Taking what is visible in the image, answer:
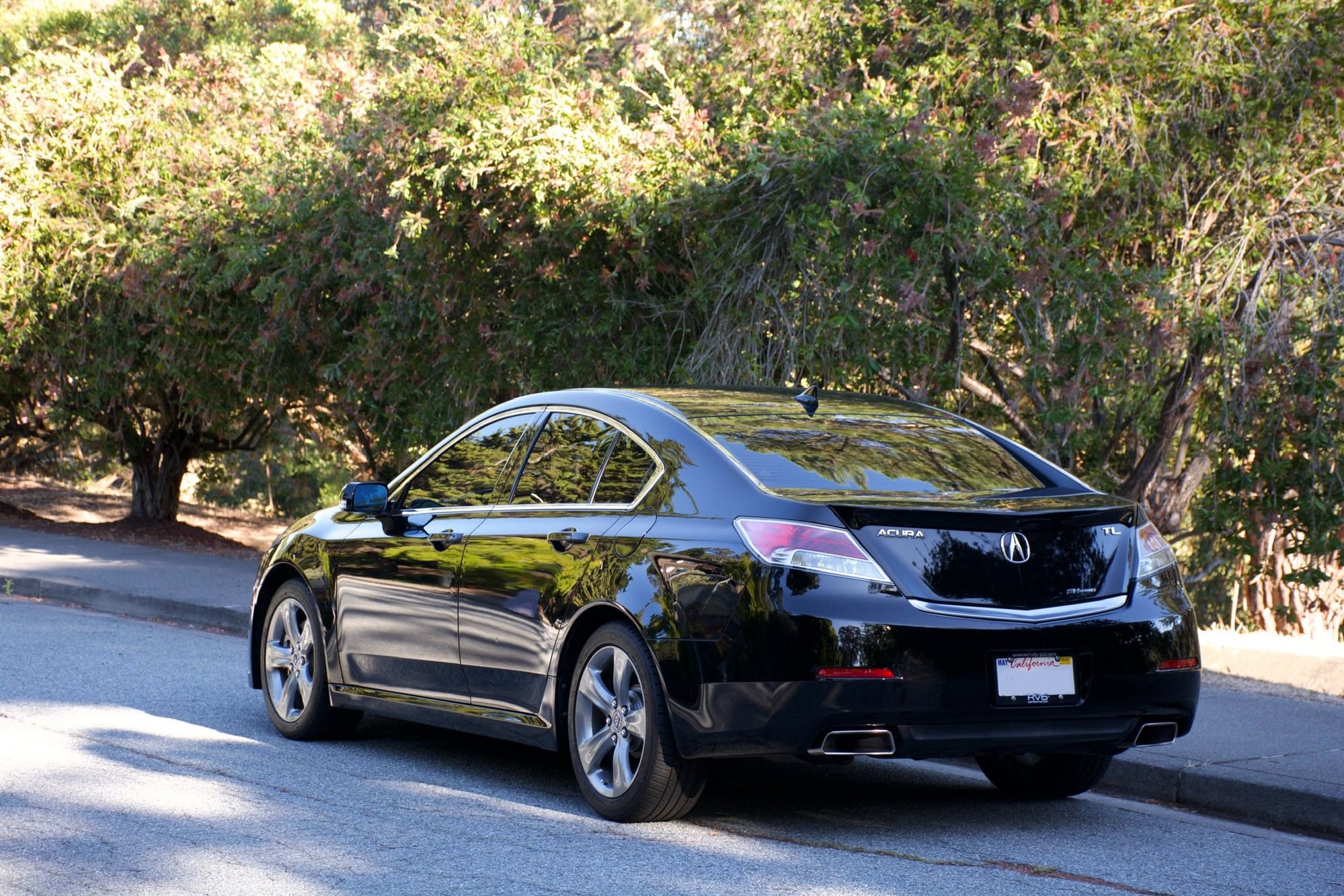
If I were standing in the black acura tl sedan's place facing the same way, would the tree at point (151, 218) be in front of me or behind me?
in front

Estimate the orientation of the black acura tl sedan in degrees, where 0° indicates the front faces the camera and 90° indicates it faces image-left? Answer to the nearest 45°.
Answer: approximately 135°
